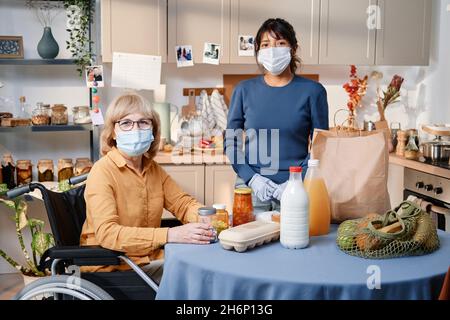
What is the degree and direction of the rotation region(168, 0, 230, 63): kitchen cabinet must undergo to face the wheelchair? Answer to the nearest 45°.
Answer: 0° — it already faces it

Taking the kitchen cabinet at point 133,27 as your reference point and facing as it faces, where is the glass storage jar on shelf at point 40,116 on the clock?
The glass storage jar on shelf is roughly at 3 o'clock from the kitchen cabinet.

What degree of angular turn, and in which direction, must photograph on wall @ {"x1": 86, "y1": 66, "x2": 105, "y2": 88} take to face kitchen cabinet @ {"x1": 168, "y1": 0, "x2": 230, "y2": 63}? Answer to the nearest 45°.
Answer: approximately 90° to its left

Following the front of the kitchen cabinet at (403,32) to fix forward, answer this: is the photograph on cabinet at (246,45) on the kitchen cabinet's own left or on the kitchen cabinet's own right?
on the kitchen cabinet's own right

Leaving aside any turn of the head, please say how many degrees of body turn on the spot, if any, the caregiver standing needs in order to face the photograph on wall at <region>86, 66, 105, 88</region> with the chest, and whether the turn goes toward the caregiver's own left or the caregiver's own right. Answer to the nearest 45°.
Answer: approximately 135° to the caregiver's own right

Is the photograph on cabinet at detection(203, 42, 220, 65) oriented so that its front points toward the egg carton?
yes

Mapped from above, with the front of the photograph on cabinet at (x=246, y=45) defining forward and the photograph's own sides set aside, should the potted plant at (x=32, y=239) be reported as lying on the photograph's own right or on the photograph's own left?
on the photograph's own right
